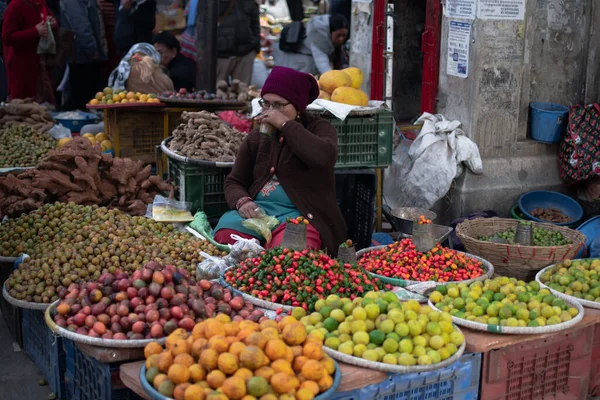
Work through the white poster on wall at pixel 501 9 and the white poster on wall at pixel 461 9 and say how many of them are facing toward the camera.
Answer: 2

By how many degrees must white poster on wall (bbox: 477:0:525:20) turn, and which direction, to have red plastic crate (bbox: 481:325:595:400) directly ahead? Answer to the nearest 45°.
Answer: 0° — it already faces it

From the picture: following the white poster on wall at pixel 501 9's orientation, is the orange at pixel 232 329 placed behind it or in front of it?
in front

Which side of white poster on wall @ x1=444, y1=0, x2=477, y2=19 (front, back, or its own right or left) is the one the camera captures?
front

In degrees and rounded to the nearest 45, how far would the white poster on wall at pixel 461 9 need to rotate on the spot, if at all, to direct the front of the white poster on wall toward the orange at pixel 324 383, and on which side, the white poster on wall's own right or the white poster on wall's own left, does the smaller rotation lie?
0° — it already faces it

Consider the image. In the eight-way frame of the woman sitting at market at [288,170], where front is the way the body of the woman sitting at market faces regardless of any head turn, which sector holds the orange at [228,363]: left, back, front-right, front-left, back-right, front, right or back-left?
front-left

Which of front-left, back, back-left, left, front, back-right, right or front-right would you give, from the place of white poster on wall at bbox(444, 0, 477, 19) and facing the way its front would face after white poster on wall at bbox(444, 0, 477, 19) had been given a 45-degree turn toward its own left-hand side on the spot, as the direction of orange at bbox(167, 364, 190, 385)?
front-right

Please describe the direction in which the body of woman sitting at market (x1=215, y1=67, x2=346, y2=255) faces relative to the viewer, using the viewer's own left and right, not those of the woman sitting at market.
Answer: facing the viewer and to the left of the viewer

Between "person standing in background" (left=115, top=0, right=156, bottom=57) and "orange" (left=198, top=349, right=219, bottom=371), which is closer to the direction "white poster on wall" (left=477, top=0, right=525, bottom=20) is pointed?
the orange

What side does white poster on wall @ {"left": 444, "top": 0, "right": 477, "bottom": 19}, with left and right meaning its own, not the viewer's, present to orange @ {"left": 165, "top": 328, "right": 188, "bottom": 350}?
front

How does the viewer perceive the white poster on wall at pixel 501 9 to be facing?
facing the viewer

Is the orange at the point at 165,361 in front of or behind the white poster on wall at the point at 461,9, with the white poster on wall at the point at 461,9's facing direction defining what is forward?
in front

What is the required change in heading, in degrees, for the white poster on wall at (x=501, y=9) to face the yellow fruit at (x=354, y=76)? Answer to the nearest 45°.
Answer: approximately 90° to its right

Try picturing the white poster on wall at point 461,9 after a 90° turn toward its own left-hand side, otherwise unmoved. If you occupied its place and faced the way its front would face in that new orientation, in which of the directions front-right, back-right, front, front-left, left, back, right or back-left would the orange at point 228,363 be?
right

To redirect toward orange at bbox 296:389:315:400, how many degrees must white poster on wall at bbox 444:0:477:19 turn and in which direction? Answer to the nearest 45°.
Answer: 0° — it already faces it

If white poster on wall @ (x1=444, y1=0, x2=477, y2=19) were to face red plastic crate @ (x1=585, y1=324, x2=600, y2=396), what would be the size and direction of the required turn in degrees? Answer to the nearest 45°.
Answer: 0° — it already faces it
